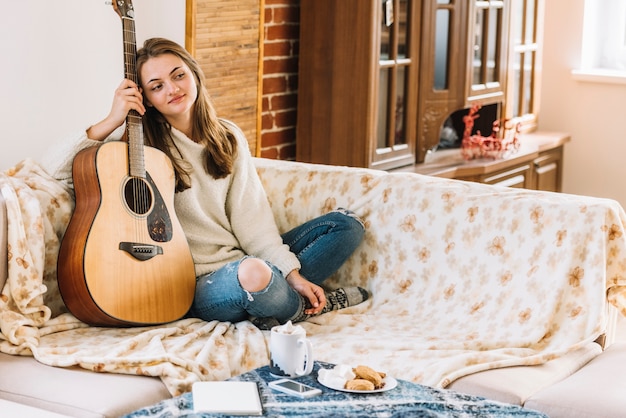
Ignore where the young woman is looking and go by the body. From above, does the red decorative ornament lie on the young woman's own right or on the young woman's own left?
on the young woman's own left

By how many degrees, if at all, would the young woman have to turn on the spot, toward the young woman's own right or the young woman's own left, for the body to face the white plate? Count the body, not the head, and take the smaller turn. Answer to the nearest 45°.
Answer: approximately 45° to the young woman's own right

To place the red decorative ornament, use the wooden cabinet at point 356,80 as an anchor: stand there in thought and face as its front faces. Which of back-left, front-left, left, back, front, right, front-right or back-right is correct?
left

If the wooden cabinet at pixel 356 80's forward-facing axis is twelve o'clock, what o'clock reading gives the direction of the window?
The window is roughly at 9 o'clock from the wooden cabinet.

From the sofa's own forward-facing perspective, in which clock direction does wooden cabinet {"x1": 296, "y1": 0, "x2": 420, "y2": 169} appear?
The wooden cabinet is roughly at 6 o'clock from the sofa.

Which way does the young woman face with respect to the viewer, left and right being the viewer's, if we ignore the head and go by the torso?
facing the viewer and to the right of the viewer

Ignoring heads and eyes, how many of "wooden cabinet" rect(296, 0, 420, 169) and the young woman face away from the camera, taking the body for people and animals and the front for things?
0

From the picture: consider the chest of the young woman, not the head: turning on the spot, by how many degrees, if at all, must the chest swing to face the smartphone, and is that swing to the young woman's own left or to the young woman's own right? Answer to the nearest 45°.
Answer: approximately 45° to the young woman's own right

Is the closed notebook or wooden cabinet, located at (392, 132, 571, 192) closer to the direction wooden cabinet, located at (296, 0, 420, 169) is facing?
the closed notebook

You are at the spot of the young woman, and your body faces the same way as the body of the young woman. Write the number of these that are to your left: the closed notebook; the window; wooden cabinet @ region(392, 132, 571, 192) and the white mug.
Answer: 2

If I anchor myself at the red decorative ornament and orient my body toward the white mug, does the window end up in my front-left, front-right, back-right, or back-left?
back-left

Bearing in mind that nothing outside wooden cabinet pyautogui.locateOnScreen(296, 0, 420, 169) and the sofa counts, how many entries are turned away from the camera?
0

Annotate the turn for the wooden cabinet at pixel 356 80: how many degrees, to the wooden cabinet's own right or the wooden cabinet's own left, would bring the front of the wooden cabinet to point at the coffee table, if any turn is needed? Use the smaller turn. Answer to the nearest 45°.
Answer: approximately 45° to the wooden cabinet's own right

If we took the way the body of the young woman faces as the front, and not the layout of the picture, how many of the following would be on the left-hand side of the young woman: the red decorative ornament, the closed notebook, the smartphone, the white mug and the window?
2

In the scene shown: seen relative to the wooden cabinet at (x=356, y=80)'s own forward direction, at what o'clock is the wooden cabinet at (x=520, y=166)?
the wooden cabinet at (x=520, y=166) is roughly at 9 o'clock from the wooden cabinet at (x=356, y=80).
